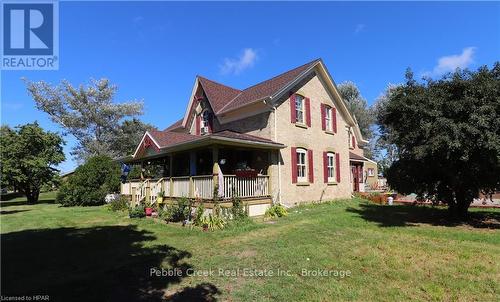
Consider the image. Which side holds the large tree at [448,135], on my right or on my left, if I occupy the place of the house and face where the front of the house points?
on my left

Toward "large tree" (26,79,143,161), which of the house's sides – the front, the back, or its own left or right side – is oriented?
right

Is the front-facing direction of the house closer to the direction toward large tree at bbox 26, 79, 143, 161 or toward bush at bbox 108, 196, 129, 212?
the bush

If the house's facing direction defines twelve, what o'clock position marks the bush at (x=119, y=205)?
The bush is roughly at 2 o'clock from the house.

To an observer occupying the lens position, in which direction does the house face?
facing the viewer and to the left of the viewer

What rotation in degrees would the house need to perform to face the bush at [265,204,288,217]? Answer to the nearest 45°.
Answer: approximately 45° to its left
